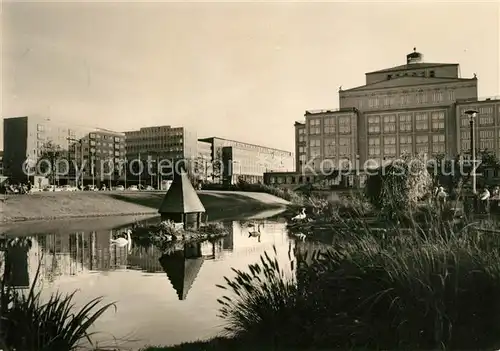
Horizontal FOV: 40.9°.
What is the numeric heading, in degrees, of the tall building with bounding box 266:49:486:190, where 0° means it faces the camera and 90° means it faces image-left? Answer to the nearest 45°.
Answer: approximately 0°
